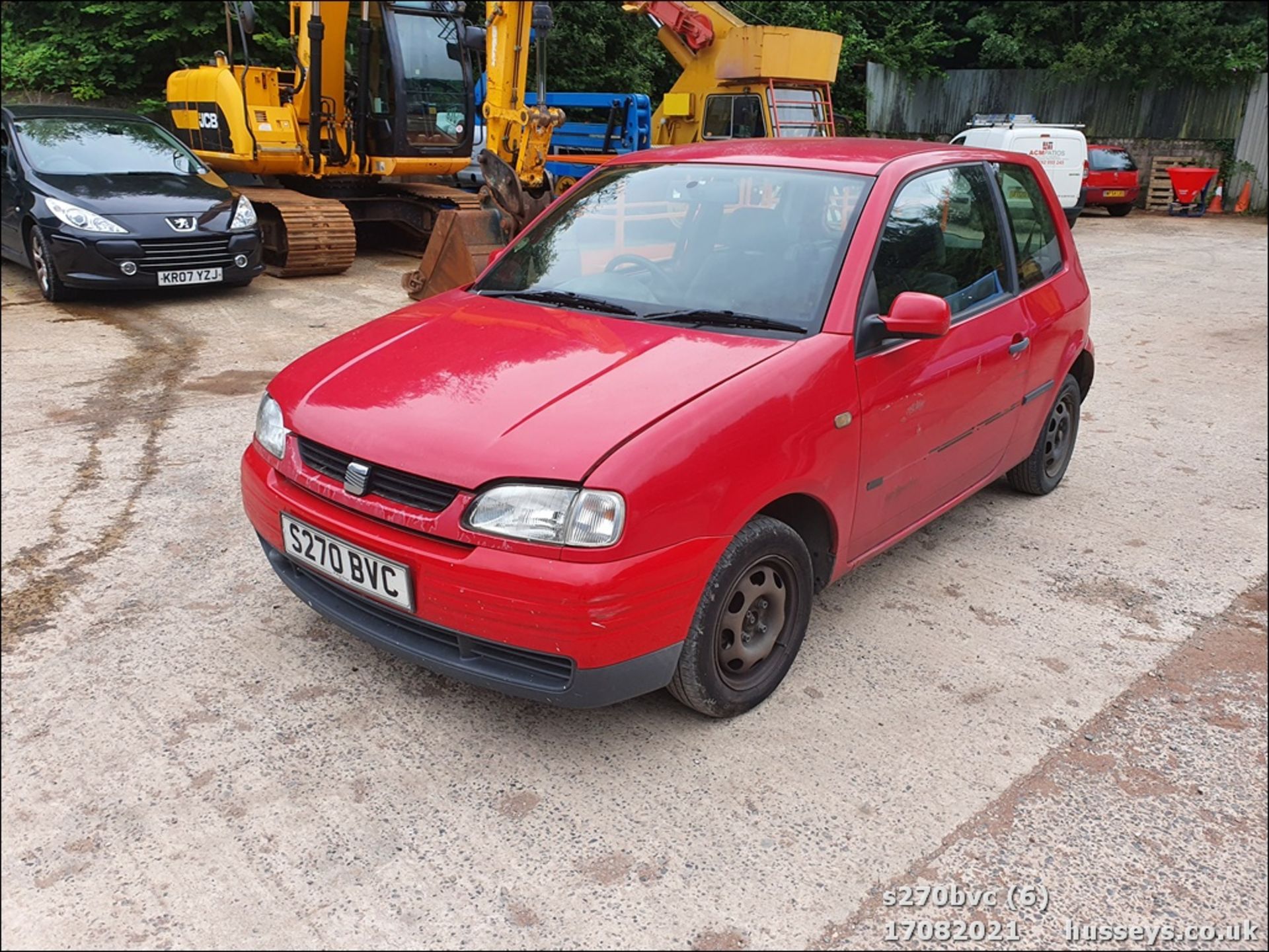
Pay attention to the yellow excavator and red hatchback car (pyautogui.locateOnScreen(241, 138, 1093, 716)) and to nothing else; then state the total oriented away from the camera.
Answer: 0

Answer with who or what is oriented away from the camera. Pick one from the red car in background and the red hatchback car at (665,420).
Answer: the red car in background

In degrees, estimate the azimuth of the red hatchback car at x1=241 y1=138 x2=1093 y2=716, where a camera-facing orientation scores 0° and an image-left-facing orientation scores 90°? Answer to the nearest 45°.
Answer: approximately 45°

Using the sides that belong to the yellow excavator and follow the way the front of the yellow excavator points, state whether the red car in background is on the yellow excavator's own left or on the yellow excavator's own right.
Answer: on the yellow excavator's own left

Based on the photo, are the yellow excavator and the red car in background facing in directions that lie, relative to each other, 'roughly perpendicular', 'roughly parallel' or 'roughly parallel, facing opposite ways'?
roughly perpendicular

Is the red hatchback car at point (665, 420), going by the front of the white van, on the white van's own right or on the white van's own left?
on the white van's own left

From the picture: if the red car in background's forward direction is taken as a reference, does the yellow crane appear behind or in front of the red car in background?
behind

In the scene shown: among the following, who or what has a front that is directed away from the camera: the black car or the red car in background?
the red car in background

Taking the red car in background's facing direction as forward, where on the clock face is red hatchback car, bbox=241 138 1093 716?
The red hatchback car is roughly at 6 o'clock from the red car in background.
